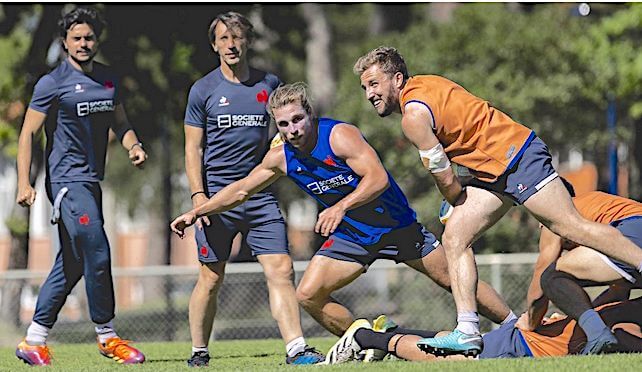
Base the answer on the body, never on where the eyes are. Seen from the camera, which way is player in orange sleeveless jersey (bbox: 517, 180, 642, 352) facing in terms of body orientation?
to the viewer's left

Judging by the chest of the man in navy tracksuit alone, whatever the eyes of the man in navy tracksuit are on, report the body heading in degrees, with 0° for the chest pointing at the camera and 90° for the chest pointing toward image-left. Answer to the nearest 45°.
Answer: approximately 315°

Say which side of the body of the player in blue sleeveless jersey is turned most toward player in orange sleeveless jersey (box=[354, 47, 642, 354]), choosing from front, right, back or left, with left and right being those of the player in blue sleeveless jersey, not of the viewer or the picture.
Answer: left

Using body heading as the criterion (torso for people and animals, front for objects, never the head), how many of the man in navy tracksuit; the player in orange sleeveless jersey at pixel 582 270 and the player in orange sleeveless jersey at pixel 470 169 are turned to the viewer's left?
2

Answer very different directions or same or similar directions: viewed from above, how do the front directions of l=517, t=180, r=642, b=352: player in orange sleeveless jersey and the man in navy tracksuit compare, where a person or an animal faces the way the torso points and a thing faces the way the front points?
very different directions

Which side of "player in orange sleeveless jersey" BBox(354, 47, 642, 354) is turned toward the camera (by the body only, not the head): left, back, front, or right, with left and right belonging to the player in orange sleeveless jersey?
left

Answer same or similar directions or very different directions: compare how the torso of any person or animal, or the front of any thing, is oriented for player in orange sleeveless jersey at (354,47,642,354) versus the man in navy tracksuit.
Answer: very different directions
